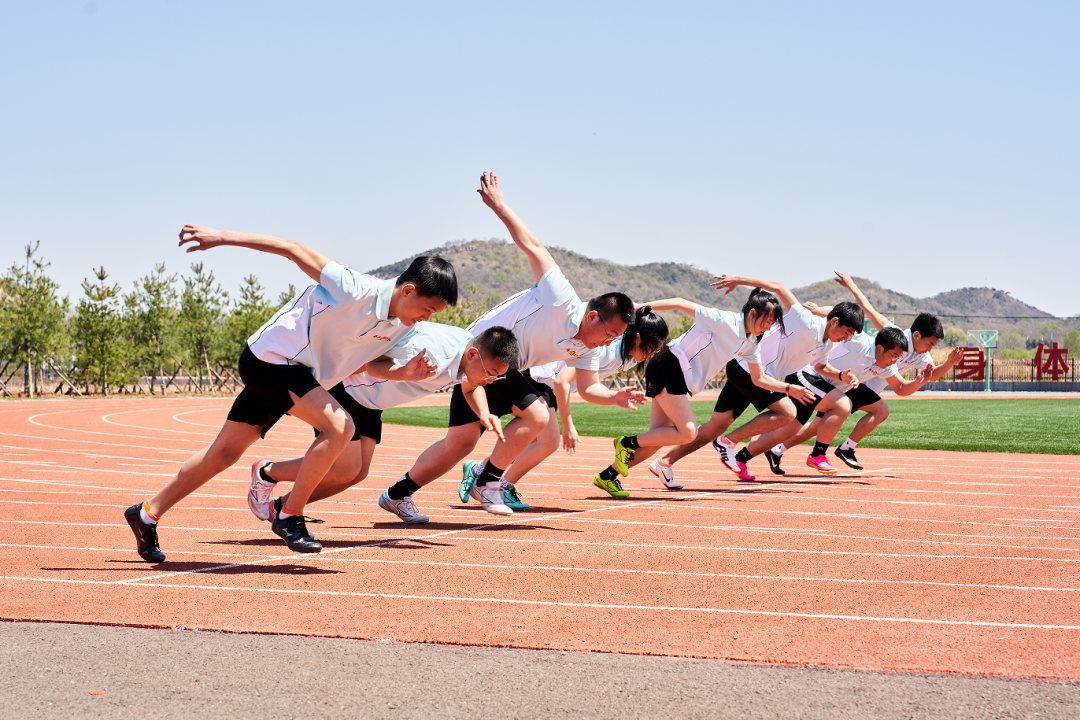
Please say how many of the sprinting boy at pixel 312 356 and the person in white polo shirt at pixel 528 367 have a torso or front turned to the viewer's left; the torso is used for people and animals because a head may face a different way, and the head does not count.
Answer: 0

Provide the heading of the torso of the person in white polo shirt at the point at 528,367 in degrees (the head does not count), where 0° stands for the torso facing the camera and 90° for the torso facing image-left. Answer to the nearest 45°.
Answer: approximately 315°

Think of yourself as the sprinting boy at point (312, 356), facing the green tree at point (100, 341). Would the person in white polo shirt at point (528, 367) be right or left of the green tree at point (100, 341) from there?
right

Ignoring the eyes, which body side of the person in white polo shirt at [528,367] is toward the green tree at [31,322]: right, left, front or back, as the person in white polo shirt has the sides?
back

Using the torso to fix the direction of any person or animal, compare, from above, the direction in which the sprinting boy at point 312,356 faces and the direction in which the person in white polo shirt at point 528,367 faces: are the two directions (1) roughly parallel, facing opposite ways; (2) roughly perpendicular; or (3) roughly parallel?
roughly parallel

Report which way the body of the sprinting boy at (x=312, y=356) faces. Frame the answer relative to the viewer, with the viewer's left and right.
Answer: facing the viewer and to the right of the viewer
